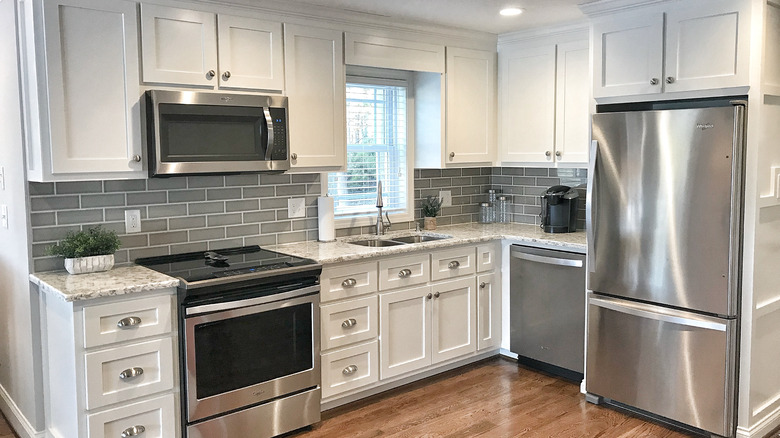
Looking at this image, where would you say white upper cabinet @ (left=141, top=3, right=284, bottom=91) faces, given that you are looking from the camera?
facing the viewer and to the right of the viewer

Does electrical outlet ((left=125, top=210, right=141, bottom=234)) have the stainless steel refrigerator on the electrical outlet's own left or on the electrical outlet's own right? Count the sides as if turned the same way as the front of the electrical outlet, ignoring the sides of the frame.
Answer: on the electrical outlet's own left

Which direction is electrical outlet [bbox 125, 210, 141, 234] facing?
toward the camera

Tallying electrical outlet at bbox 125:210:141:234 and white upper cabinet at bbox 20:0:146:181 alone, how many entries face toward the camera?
2

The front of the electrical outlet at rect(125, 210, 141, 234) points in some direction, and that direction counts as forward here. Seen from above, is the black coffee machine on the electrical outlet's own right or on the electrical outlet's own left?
on the electrical outlet's own left

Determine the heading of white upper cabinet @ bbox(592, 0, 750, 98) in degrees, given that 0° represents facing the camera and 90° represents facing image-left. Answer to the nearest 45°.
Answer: approximately 45°

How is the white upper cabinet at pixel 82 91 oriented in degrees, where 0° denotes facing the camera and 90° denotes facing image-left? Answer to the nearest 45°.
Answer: approximately 0°

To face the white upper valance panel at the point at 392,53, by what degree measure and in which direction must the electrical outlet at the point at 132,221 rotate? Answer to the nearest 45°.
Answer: approximately 90° to its left

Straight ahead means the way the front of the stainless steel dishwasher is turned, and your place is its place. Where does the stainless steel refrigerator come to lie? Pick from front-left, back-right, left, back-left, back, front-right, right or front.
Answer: left

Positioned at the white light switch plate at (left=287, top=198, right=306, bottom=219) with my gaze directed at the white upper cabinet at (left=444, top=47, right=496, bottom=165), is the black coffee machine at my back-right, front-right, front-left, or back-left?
front-right

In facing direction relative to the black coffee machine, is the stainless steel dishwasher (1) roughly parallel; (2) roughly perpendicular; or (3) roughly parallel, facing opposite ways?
roughly parallel

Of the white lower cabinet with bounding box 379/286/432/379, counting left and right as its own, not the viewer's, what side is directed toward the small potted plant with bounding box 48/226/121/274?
right

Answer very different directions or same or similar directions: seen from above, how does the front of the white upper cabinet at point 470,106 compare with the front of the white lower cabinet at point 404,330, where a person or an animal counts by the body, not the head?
same or similar directions

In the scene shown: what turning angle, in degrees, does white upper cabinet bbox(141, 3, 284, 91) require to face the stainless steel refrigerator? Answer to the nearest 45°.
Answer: approximately 45° to its left
